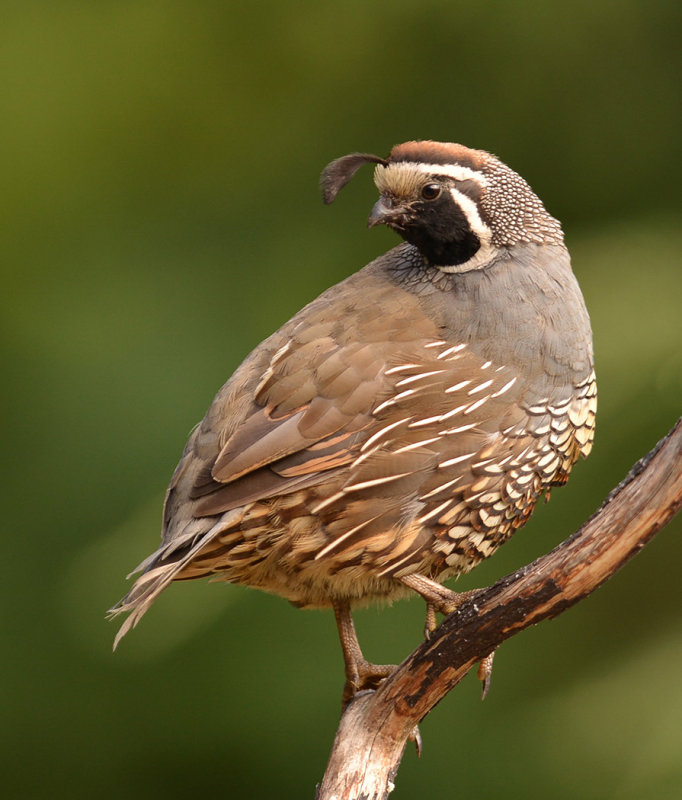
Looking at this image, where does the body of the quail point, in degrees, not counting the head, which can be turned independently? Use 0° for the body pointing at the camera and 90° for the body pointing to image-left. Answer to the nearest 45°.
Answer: approximately 270°
